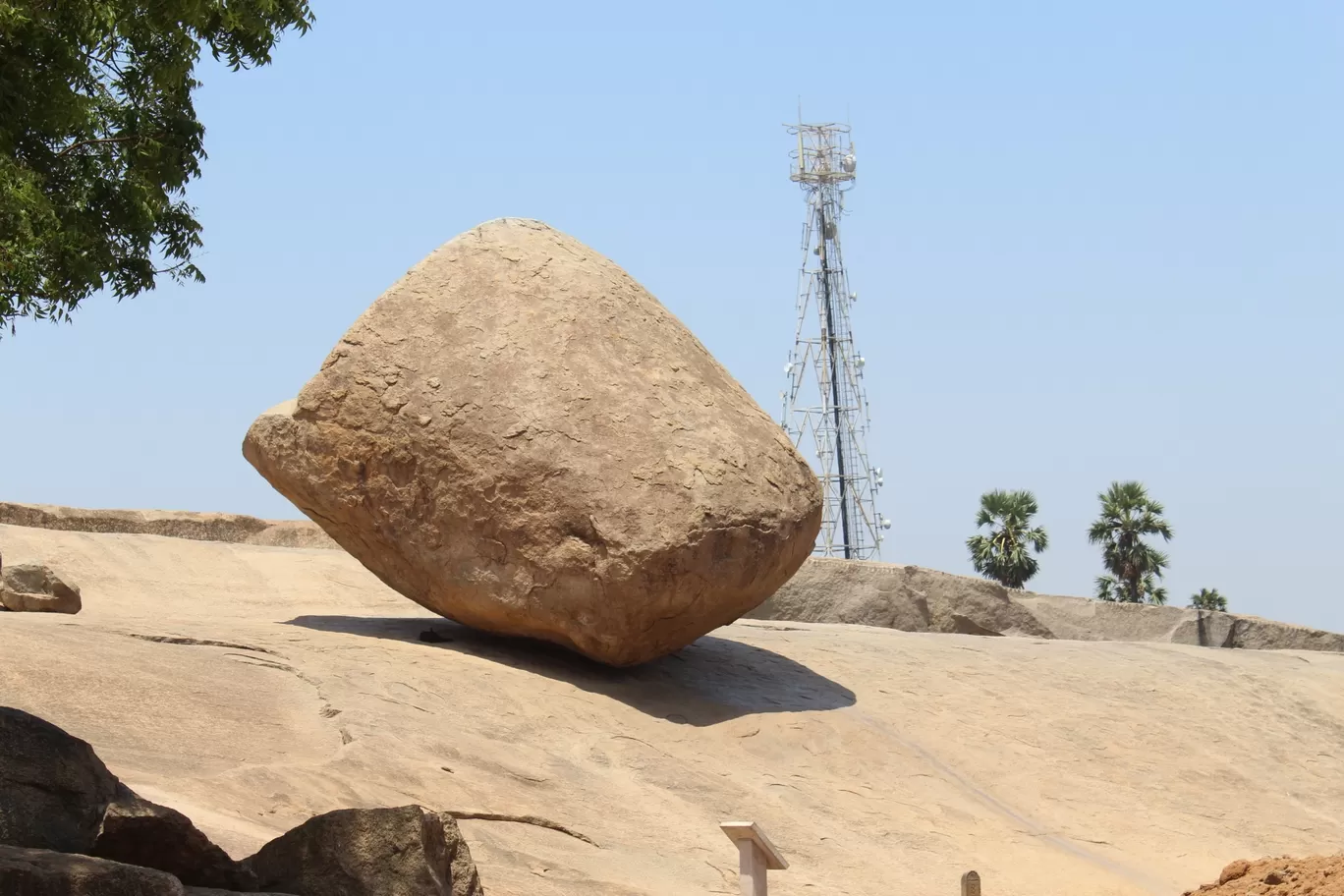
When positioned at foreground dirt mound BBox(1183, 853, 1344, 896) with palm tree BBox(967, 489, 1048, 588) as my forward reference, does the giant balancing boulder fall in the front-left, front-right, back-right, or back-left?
front-left

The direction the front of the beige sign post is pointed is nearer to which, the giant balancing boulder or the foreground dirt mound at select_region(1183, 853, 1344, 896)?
the foreground dirt mound

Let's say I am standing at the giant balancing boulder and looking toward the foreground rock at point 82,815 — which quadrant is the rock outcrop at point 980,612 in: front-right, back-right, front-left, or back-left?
back-left

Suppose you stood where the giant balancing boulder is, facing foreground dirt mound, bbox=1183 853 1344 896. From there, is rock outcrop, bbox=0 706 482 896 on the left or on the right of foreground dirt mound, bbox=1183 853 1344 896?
right
